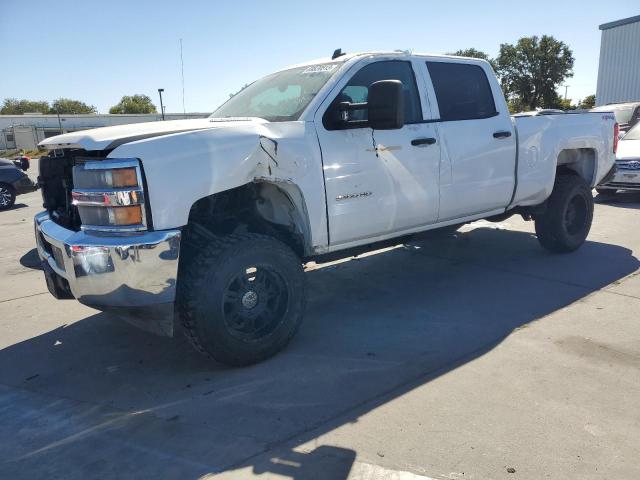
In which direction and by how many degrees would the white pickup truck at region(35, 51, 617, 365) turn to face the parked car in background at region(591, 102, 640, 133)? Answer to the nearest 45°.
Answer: approximately 180°

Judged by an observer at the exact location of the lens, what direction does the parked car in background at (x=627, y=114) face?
facing the viewer and to the left of the viewer

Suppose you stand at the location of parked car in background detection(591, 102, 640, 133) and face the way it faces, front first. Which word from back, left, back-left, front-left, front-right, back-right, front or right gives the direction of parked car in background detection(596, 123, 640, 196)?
front-left

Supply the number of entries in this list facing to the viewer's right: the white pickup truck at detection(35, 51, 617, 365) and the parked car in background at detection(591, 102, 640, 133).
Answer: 0

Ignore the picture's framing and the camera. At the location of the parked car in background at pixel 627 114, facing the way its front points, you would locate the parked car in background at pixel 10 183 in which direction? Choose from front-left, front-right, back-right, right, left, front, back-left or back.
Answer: front

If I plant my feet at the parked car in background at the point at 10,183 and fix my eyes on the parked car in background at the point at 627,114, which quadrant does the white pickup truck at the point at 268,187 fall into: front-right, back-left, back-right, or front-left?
front-right

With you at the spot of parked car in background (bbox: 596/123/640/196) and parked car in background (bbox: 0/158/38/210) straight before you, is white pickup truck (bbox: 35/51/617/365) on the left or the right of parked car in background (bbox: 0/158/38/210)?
left

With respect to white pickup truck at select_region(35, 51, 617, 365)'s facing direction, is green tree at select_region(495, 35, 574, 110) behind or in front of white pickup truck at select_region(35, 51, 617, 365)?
behind

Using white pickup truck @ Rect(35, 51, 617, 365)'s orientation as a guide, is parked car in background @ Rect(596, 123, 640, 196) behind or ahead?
behind
